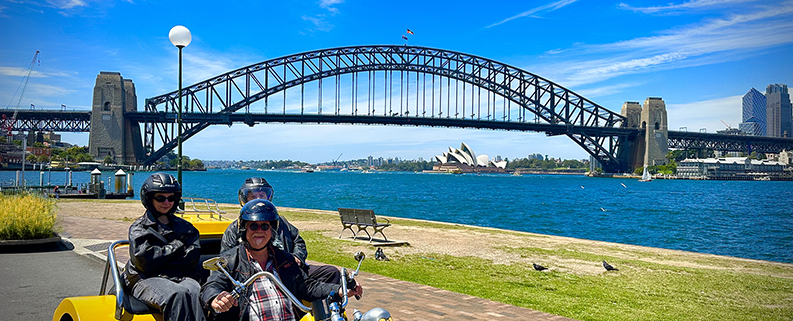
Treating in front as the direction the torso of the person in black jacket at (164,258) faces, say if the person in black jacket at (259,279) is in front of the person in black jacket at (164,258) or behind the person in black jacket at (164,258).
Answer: in front

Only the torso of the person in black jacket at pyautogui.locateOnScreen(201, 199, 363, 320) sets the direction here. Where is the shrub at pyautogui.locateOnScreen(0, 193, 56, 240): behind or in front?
behind

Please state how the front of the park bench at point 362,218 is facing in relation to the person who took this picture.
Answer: facing away from the viewer and to the right of the viewer

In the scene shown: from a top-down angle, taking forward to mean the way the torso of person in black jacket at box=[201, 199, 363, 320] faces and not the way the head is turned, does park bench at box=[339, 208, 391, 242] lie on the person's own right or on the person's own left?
on the person's own left

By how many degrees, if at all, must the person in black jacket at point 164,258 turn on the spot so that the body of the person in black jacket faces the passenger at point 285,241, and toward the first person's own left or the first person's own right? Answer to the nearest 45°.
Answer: approximately 45° to the first person's own left

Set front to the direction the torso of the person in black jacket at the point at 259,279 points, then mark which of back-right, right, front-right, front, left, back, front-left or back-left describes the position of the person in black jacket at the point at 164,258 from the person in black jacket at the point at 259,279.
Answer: back

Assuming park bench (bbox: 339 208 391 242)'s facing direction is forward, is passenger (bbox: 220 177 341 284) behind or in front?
behind
